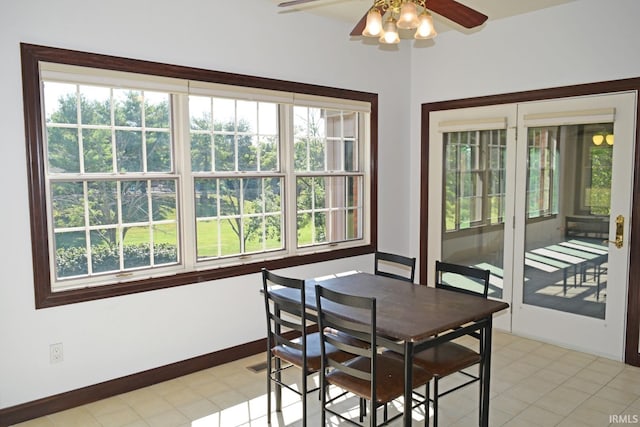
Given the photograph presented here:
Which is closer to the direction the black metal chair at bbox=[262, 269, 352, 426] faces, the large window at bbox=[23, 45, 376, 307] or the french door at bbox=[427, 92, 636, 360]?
the french door

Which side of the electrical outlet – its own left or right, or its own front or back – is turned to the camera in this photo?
front

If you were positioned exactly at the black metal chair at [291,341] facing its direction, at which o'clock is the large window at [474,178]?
The large window is roughly at 12 o'clock from the black metal chair.

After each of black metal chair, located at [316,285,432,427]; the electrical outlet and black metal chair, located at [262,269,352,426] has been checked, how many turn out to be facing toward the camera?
1

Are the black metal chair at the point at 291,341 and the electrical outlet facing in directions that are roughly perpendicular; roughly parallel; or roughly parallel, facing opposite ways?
roughly perpendicular

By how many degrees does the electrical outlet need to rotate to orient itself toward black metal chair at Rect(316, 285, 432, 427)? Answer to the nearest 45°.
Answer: approximately 45° to its left

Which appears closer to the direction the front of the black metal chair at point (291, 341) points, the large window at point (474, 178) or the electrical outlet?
the large window

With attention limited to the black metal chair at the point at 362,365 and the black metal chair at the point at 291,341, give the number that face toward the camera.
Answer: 0

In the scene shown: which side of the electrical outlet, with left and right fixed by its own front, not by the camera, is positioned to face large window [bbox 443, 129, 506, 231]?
left

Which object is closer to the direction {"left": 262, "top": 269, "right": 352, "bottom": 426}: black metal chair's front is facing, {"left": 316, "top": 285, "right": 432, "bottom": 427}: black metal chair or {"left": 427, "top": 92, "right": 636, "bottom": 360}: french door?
the french door

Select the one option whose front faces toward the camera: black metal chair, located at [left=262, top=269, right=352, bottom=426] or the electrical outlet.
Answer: the electrical outlet

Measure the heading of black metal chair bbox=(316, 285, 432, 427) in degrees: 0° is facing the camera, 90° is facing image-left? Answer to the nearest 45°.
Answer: approximately 225°

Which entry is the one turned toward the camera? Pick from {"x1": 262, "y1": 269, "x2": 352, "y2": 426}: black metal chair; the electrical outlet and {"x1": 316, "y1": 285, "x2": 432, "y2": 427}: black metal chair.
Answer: the electrical outlet

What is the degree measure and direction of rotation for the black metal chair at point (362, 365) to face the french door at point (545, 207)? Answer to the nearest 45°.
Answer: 0° — it already faces it

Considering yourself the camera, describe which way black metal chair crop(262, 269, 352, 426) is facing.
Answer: facing away from the viewer and to the right of the viewer

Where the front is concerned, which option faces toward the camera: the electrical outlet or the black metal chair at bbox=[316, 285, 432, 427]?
the electrical outlet
